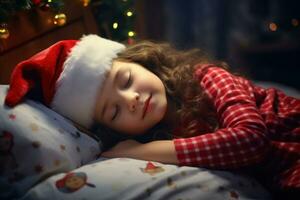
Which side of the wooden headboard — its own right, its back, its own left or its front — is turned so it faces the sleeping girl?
front

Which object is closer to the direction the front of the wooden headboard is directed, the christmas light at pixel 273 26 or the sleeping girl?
the sleeping girl

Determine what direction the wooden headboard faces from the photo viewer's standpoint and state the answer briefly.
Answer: facing the viewer and to the right of the viewer

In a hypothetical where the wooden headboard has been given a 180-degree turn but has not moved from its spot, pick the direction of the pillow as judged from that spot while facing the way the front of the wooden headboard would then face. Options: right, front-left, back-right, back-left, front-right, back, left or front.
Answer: back-left

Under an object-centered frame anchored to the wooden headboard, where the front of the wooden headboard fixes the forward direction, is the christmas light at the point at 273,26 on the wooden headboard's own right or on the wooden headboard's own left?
on the wooden headboard's own left

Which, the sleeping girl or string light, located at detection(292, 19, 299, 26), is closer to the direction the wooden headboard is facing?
the sleeping girl

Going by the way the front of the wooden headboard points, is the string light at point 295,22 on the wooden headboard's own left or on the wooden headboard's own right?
on the wooden headboard's own left
